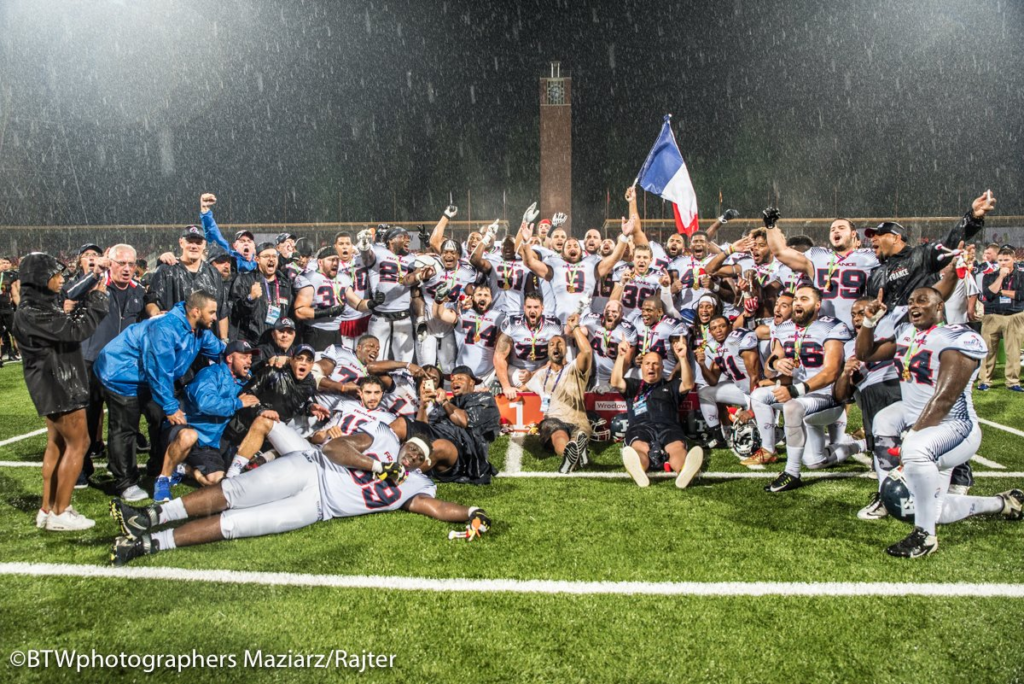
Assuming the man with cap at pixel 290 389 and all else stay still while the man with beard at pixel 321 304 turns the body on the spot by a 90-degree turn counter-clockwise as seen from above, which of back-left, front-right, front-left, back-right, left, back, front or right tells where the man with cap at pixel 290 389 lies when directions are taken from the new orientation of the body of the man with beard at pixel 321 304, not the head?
back-right

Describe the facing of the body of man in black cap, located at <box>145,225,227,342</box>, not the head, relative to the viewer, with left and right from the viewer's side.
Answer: facing the viewer

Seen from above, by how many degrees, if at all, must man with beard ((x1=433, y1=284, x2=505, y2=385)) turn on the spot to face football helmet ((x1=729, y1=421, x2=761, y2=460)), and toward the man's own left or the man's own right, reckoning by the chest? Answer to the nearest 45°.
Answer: approximately 45° to the man's own left

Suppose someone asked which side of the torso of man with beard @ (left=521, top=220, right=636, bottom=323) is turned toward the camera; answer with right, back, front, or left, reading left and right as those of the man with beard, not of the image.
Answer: front

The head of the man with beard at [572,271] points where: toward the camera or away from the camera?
toward the camera

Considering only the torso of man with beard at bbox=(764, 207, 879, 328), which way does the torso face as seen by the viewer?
toward the camera

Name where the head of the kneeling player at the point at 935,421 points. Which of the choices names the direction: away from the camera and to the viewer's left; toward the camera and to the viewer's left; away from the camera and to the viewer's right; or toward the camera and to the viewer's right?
toward the camera and to the viewer's left

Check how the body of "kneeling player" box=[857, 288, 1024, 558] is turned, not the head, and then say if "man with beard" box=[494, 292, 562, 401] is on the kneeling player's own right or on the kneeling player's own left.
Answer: on the kneeling player's own right

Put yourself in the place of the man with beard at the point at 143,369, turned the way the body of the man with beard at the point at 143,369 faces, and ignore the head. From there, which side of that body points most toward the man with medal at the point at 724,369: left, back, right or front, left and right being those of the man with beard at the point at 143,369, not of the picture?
front

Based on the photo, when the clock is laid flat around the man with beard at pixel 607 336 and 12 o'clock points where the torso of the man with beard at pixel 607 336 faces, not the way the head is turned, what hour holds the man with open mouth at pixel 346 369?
the man with open mouth at pixel 346 369 is roughly at 2 o'clock from the man with beard at pixel 607 336.

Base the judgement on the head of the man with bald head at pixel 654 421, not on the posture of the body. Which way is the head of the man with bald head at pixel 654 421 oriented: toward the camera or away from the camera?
toward the camera

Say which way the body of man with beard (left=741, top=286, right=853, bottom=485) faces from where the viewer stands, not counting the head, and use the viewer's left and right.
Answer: facing the viewer and to the left of the viewer

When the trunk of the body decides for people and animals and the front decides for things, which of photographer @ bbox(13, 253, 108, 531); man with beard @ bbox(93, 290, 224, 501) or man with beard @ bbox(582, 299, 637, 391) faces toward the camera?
man with beard @ bbox(582, 299, 637, 391)

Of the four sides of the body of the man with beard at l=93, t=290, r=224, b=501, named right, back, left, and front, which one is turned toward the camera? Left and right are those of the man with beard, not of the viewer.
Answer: right

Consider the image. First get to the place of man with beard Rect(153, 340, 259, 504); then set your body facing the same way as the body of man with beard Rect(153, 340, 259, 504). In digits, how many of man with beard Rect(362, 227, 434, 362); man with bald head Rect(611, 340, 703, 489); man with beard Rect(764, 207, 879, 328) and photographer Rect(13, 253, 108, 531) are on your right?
1

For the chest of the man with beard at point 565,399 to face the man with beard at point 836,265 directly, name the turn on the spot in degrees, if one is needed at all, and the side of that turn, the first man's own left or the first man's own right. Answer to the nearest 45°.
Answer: approximately 90° to the first man's own left

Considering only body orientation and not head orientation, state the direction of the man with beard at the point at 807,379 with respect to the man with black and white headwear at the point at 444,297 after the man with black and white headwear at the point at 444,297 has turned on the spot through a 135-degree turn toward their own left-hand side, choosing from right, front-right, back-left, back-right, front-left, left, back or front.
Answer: right

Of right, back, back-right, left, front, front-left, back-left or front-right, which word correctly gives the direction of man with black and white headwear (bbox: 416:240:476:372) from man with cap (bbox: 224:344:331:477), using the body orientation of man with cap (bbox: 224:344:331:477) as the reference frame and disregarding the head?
left

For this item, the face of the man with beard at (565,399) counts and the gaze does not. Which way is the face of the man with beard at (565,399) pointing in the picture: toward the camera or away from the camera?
toward the camera

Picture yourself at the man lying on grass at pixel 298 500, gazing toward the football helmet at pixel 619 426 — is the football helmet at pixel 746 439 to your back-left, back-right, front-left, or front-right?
front-right
